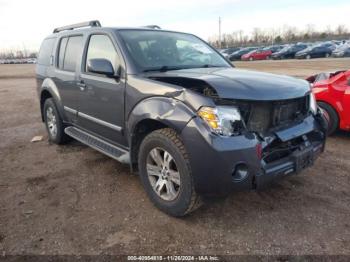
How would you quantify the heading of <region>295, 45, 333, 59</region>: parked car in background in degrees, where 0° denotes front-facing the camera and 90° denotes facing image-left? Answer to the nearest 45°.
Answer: approximately 45°

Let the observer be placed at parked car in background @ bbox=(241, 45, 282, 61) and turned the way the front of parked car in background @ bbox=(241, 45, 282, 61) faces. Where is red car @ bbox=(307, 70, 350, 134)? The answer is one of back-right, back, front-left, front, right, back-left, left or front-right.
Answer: front-left

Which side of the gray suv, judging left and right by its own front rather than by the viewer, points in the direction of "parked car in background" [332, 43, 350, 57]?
left

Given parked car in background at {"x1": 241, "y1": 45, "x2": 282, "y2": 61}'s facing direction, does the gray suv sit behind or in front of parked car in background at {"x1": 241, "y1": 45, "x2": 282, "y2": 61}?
in front

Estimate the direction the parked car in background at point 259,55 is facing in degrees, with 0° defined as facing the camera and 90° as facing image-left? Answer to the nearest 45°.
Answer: approximately 45°

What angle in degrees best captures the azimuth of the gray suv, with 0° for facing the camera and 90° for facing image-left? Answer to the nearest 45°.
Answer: approximately 315°

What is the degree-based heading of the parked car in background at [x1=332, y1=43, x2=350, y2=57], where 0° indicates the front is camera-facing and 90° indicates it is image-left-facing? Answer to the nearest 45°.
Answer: approximately 45°
